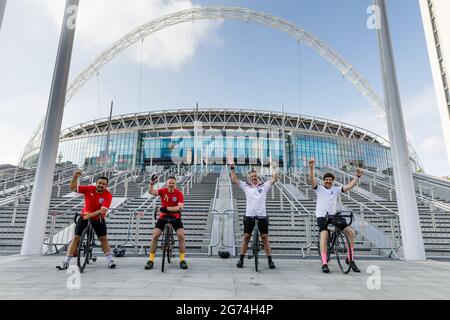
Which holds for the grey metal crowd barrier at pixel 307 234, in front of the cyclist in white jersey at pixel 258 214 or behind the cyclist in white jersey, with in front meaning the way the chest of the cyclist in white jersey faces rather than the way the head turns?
behind

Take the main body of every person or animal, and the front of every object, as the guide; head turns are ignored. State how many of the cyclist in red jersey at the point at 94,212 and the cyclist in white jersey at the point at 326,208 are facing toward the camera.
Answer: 2

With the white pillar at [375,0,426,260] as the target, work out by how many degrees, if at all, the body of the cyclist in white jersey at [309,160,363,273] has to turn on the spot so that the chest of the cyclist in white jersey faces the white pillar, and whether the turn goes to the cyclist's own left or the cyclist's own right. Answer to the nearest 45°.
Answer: approximately 135° to the cyclist's own left

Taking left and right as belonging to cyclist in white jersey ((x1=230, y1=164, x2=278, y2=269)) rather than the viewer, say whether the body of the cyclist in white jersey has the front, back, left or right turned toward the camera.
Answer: front

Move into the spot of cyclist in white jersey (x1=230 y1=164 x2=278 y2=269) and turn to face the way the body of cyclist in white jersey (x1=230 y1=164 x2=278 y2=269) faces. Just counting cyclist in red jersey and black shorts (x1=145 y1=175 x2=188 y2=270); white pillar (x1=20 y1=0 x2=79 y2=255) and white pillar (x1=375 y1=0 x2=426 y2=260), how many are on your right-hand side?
2

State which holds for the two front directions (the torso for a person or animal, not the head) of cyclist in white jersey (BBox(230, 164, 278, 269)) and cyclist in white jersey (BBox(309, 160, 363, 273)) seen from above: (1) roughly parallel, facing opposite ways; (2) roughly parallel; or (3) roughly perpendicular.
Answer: roughly parallel

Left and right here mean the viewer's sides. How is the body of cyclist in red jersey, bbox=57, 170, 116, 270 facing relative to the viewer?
facing the viewer

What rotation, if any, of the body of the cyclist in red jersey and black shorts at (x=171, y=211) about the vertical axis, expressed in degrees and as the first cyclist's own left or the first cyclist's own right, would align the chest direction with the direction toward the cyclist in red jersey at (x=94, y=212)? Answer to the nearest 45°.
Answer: approximately 90° to the first cyclist's own right

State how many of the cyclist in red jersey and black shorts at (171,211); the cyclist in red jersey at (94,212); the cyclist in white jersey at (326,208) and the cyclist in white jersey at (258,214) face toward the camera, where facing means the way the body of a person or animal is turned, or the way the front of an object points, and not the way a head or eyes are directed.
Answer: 4

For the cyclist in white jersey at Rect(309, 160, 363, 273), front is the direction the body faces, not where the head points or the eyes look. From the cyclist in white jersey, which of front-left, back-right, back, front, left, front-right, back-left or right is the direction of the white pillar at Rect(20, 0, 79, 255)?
right

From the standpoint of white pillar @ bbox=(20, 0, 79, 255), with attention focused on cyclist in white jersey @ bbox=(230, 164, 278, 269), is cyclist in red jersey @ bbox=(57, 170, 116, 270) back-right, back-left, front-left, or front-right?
front-right

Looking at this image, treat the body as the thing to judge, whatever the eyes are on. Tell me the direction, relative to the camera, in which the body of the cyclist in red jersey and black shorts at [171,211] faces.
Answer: toward the camera

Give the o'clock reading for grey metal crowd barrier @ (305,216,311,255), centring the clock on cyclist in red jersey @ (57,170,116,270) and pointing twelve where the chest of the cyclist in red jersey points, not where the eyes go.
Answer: The grey metal crowd barrier is roughly at 9 o'clock from the cyclist in red jersey.
